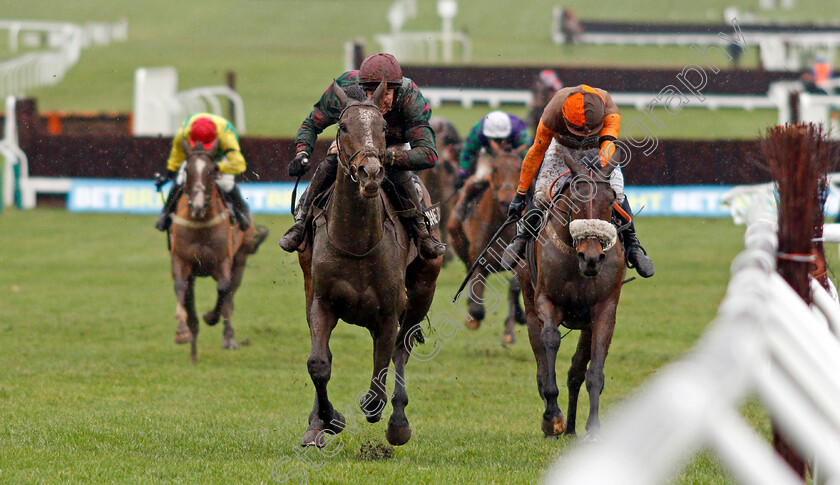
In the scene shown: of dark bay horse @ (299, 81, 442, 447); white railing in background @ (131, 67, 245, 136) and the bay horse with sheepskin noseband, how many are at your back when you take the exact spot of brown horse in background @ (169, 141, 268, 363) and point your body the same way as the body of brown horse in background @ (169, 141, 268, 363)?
1

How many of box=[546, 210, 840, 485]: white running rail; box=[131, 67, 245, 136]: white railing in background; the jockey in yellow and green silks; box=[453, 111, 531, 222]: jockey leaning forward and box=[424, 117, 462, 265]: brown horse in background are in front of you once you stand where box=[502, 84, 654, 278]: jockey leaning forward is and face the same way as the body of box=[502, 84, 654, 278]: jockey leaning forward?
1

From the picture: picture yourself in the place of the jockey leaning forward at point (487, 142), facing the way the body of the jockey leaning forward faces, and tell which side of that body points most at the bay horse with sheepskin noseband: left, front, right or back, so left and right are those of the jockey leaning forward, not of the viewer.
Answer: front

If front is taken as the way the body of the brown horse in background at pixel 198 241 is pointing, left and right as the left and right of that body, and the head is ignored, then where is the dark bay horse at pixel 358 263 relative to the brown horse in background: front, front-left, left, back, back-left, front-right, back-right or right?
front

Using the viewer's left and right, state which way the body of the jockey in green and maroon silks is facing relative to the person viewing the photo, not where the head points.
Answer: facing the viewer

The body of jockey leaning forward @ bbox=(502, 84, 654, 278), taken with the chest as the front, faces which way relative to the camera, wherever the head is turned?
toward the camera

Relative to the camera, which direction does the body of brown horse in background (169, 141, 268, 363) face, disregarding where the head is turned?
toward the camera

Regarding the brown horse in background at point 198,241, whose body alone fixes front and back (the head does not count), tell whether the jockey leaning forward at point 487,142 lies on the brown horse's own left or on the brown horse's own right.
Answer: on the brown horse's own left

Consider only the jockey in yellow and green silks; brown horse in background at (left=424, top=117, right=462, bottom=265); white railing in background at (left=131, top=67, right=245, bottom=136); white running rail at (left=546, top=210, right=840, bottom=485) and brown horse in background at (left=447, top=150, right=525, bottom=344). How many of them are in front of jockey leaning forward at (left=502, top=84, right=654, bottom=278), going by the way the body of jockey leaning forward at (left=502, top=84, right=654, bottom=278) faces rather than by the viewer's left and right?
1

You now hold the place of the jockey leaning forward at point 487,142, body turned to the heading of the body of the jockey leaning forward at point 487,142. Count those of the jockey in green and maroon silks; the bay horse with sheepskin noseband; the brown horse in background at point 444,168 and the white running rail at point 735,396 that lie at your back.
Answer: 1
